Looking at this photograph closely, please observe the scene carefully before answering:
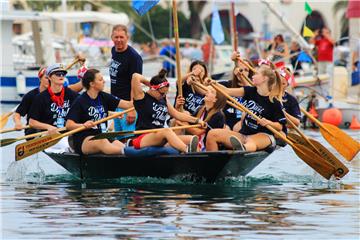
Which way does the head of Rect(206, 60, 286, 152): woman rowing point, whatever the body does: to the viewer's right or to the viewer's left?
to the viewer's left

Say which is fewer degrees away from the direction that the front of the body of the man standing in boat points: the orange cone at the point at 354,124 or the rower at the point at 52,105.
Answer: the rower

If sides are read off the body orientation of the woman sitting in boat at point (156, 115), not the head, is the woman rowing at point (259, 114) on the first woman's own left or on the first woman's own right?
on the first woman's own left

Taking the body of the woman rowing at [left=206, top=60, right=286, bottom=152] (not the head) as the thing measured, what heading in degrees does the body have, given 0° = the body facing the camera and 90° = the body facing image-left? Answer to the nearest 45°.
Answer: approximately 45°

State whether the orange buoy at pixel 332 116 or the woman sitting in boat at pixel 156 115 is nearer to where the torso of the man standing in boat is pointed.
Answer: the woman sitting in boat
